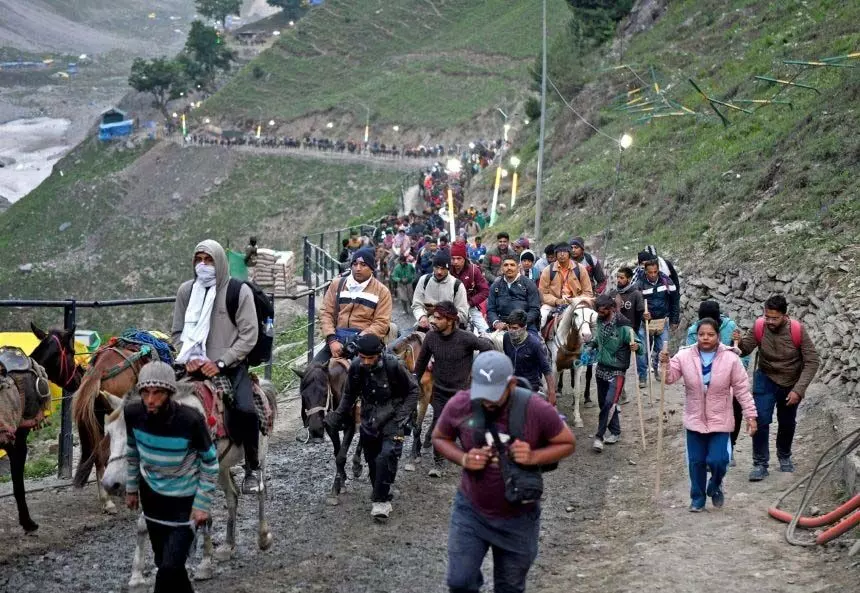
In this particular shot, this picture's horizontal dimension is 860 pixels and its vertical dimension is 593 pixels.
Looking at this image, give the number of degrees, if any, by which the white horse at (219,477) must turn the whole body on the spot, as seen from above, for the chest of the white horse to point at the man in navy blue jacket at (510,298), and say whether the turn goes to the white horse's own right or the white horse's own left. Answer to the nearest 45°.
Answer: approximately 180°

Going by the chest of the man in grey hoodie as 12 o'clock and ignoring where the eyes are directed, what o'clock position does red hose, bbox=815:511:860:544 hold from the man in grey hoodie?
The red hose is roughly at 8 o'clock from the man in grey hoodie.

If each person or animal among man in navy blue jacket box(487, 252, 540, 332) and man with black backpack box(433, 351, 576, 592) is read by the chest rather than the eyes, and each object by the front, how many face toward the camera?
2

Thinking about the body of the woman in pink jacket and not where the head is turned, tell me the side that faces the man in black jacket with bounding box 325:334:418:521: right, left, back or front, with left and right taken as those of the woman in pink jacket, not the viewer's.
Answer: right

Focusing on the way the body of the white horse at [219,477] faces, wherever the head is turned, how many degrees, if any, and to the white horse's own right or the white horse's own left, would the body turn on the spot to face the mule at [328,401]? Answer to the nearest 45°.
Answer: approximately 180°

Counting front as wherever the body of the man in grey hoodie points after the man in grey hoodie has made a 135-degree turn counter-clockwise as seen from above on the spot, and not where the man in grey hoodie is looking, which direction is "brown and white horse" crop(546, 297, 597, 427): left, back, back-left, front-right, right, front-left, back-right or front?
front-left

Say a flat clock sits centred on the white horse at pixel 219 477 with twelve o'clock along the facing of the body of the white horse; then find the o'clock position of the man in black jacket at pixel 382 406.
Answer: The man in black jacket is roughly at 6 o'clock from the white horse.

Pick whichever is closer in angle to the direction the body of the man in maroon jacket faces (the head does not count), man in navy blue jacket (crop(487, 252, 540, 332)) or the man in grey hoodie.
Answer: the man in grey hoodie

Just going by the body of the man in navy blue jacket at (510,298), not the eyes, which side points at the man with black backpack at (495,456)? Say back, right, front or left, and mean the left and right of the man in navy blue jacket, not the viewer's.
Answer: front
